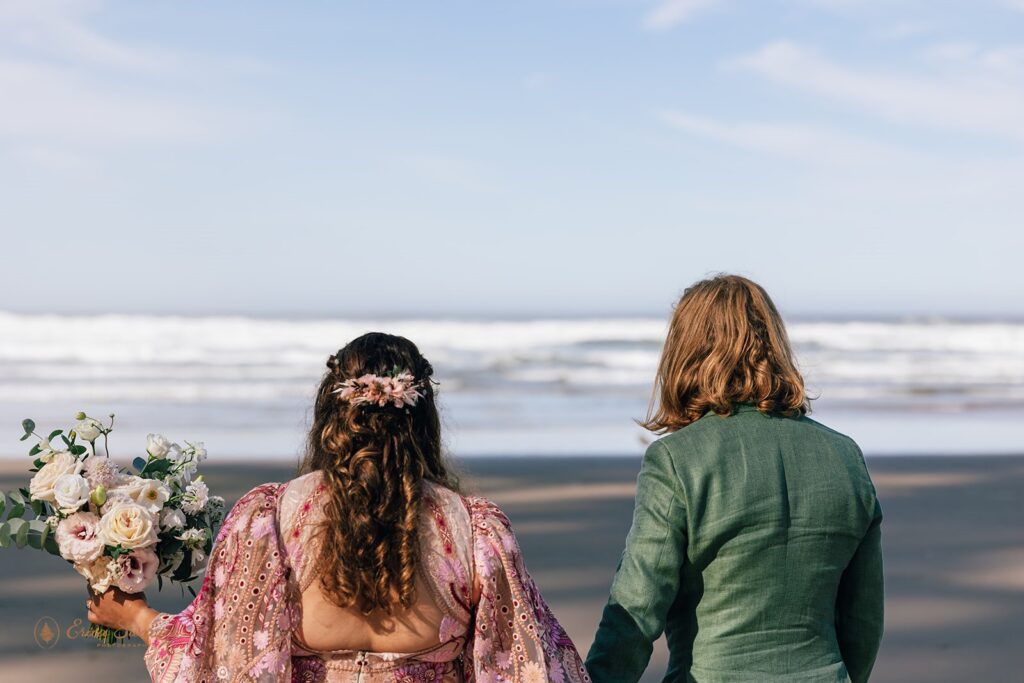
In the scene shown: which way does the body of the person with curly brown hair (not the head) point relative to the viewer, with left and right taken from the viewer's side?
facing away from the viewer

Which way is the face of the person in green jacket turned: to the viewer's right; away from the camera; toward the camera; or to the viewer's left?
away from the camera

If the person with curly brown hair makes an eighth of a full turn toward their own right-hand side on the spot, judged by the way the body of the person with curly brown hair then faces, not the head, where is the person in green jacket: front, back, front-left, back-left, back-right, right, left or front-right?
front-right

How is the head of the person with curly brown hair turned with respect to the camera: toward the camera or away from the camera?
away from the camera
